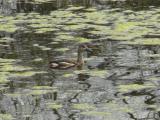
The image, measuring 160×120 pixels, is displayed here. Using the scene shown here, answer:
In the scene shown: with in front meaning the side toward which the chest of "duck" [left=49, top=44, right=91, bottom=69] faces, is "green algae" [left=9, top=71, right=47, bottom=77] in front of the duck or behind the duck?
behind

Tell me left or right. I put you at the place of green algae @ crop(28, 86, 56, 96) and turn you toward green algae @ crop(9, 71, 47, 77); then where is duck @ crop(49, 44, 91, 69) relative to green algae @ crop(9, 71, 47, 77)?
right

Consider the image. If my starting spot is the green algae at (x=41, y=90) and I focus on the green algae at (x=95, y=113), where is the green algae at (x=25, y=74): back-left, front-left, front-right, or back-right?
back-left

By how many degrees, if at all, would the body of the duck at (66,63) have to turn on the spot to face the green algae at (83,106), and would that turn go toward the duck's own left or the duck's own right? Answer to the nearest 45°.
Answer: approximately 90° to the duck's own right

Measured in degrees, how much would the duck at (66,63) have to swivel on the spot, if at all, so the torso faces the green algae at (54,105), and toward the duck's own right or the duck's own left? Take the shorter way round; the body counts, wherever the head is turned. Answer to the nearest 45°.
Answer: approximately 90° to the duck's own right

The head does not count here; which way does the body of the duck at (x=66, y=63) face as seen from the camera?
to the viewer's right
